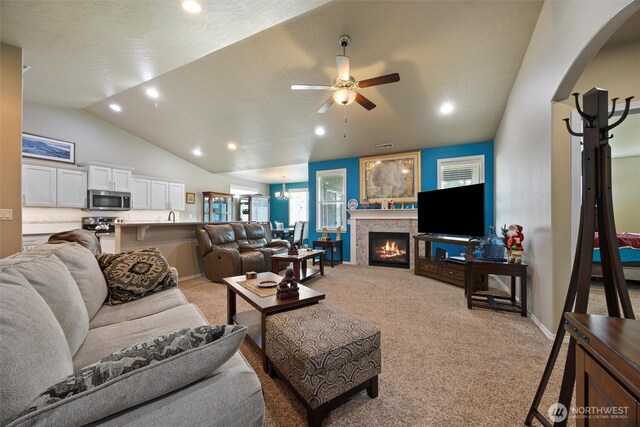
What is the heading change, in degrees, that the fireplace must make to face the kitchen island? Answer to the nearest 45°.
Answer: approximately 45° to its right

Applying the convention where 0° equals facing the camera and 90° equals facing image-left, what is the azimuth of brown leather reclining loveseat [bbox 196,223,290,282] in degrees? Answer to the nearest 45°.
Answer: approximately 315°

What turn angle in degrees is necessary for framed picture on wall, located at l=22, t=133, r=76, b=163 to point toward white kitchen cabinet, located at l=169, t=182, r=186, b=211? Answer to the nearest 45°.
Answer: approximately 45° to its left

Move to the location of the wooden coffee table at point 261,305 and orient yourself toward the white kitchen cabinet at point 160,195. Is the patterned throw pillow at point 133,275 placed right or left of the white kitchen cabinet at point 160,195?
left

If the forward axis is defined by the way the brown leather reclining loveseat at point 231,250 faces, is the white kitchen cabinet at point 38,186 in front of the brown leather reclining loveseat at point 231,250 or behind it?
behind

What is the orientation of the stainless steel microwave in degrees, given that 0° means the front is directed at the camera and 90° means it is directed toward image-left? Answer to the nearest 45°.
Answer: approximately 315°

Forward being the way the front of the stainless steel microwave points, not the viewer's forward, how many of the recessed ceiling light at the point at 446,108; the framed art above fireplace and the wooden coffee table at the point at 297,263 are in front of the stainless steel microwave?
3

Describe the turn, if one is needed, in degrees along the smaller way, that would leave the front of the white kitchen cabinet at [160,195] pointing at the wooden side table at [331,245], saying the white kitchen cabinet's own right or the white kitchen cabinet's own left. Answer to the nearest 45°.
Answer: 0° — it already faces it

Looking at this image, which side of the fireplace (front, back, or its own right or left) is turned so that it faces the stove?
right
